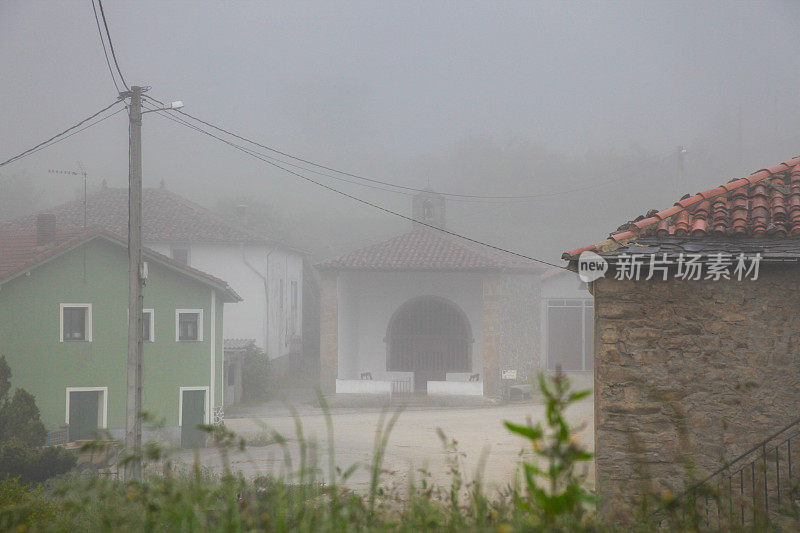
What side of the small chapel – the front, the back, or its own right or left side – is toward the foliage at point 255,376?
right

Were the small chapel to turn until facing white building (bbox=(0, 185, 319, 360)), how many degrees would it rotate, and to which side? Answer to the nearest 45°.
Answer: approximately 135° to its right

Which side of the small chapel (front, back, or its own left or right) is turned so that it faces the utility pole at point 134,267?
front

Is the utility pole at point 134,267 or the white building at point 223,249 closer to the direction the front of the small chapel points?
the utility pole

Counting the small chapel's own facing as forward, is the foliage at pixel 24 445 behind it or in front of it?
in front

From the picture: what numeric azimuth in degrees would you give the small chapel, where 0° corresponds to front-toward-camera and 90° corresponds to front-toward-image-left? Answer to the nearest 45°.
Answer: approximately 0°
